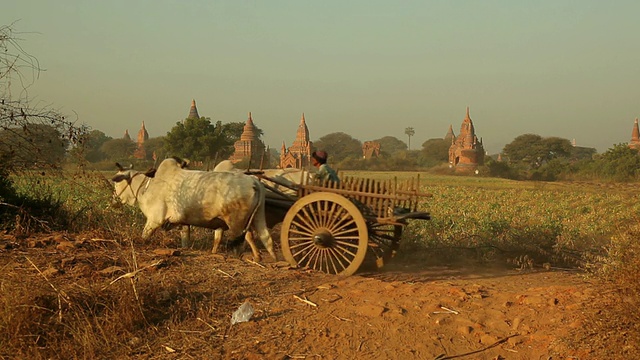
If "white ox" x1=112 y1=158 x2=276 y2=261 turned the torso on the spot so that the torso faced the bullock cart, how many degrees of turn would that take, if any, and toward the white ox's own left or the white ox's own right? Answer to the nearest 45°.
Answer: approximately 135° to the white ox's own left

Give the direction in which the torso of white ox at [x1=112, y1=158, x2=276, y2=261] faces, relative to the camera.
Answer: to the viewer's left

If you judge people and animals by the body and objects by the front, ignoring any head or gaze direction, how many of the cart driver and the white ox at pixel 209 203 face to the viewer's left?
2

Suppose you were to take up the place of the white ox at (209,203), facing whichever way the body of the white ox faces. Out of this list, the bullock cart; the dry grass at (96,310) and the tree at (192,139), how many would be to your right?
1

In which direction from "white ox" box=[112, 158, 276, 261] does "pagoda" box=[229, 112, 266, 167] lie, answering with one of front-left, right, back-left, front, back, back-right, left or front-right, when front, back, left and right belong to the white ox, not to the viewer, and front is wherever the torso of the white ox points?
right

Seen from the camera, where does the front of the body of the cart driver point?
to the viewer's left

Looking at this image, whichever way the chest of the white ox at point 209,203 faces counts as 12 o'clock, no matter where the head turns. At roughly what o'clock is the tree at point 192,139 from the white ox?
The tree is roughly at 3 o'clock from the white ox.

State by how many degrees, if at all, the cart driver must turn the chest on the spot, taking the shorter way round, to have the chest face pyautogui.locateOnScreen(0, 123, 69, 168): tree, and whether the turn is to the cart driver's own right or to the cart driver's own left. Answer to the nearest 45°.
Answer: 0° — they already face it

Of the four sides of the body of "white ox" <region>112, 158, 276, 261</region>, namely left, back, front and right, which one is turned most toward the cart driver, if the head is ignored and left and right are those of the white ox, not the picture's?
back

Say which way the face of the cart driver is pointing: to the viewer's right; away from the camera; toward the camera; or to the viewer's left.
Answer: to the viewer's left

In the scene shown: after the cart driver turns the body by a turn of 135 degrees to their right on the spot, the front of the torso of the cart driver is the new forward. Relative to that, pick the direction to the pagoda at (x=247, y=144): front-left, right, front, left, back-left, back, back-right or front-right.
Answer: front-left
